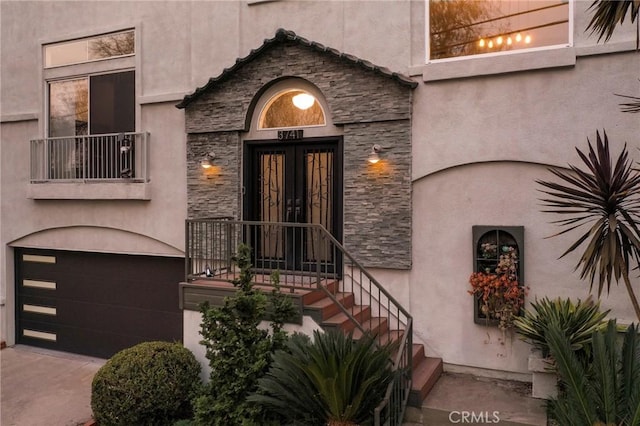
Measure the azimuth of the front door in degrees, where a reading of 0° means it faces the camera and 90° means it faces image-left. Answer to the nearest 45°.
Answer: approximately 0°

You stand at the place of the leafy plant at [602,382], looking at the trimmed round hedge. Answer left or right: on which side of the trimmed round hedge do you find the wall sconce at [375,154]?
right

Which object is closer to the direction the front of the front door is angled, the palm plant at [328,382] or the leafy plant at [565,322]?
the palm plant

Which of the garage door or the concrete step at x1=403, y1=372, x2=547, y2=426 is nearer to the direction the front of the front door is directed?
the concrete step

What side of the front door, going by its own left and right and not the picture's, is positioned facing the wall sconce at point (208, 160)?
right

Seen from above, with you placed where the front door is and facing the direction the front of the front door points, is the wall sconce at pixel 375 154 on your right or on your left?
on your left

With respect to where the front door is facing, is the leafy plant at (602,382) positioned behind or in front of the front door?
in front

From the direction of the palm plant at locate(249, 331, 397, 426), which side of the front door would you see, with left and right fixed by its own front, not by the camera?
front

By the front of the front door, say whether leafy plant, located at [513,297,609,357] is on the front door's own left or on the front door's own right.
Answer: on the front door's own left

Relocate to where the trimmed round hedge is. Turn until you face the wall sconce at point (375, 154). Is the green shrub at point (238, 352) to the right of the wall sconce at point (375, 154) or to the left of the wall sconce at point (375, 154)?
right

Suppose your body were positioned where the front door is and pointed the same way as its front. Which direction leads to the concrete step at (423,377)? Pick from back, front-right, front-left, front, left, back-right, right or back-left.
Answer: front-left
